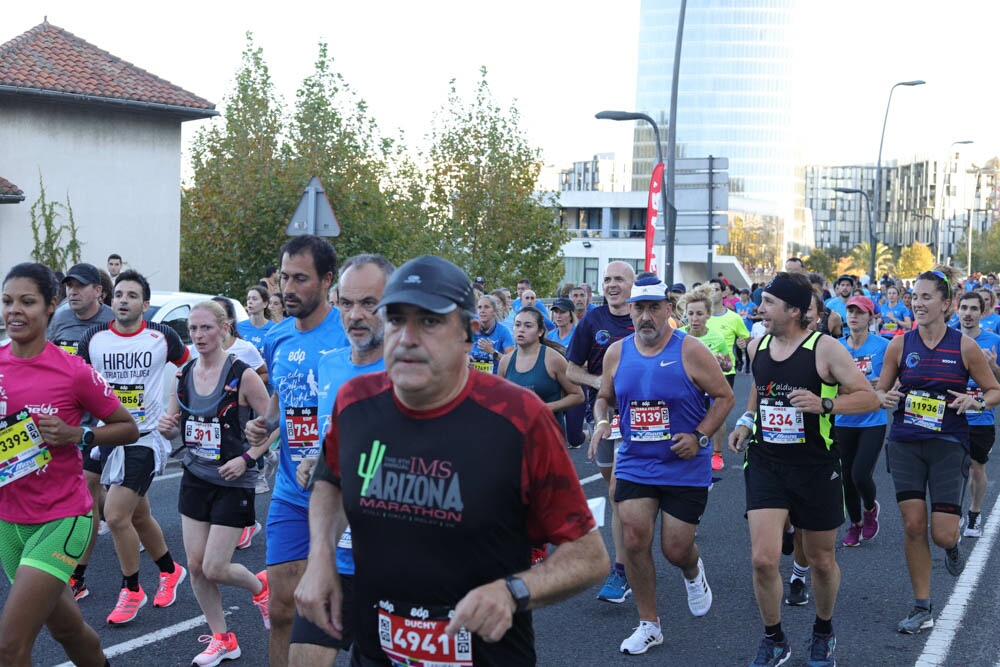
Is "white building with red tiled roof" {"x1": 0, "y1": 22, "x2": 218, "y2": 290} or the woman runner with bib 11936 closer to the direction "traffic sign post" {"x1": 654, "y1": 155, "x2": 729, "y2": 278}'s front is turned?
the white building with red tiled roof

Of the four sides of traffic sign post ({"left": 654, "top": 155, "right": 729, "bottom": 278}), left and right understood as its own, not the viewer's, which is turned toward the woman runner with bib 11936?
back

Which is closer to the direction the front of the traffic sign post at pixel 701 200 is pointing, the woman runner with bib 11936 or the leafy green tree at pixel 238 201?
the leafy green tree

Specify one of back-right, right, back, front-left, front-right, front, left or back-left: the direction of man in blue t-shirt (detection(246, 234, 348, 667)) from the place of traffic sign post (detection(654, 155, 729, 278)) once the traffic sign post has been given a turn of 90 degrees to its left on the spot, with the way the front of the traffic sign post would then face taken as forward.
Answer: left

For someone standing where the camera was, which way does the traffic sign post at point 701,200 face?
facing away from the viewer

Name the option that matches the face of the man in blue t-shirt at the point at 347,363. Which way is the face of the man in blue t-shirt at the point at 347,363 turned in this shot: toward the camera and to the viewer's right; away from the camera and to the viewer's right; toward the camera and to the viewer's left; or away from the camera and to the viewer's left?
toward the camera and to the viewer's left

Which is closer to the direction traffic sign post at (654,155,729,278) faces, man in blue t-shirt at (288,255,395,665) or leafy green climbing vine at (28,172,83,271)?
the leafy green climbing vine

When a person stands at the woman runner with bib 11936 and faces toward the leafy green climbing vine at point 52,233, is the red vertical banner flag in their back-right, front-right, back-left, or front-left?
front-right

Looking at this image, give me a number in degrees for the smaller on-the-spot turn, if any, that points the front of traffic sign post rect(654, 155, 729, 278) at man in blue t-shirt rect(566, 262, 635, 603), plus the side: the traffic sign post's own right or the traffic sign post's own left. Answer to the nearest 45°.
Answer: approximately 180°

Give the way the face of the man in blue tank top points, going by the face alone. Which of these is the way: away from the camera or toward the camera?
toward the camera

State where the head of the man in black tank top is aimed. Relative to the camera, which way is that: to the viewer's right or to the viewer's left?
to the viewer's left

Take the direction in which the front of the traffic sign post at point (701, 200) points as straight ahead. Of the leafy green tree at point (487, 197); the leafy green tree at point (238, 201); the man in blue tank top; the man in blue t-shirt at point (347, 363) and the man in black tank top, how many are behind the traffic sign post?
3

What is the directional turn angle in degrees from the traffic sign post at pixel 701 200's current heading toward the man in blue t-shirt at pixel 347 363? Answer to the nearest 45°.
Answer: approximately 180°
